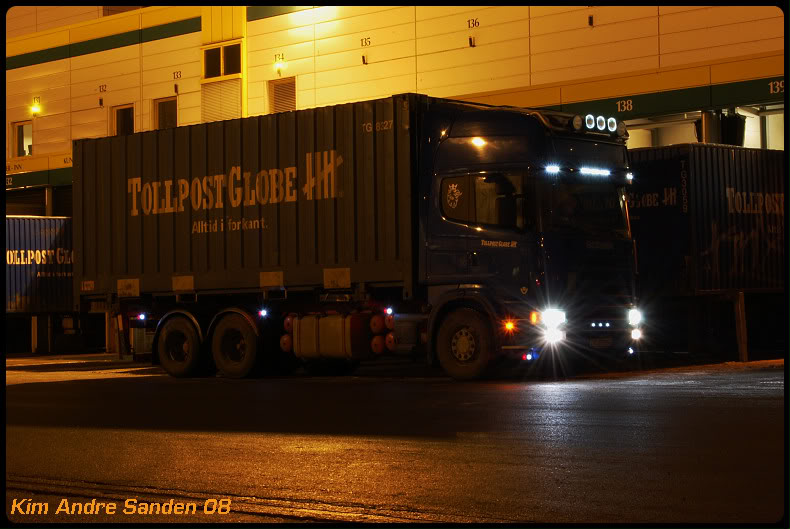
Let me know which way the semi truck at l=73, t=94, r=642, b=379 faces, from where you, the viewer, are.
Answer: facing the viewer and to the right of the viewer

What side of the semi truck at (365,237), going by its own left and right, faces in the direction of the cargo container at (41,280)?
back

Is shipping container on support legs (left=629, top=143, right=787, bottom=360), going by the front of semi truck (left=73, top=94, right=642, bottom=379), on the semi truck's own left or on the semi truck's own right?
on the semi truck's own left

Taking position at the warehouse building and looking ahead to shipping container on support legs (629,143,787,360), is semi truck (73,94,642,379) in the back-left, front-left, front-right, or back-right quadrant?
front-right

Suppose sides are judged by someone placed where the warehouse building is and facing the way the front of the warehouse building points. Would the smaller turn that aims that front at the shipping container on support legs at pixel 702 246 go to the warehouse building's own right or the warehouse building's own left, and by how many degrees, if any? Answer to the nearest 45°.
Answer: approximately 90° to the warehouse building's own left

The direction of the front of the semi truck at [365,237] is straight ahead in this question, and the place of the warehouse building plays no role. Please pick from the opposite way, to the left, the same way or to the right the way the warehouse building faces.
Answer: to the right

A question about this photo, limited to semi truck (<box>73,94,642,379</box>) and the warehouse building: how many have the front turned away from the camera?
0

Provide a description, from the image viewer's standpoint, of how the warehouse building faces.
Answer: facing the viewer and to the left of the viewer

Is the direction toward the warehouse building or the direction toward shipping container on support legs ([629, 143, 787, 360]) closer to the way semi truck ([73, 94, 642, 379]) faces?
the shipping container on support legs

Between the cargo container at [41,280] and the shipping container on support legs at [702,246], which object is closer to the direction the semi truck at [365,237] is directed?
the shipping container on support legs
